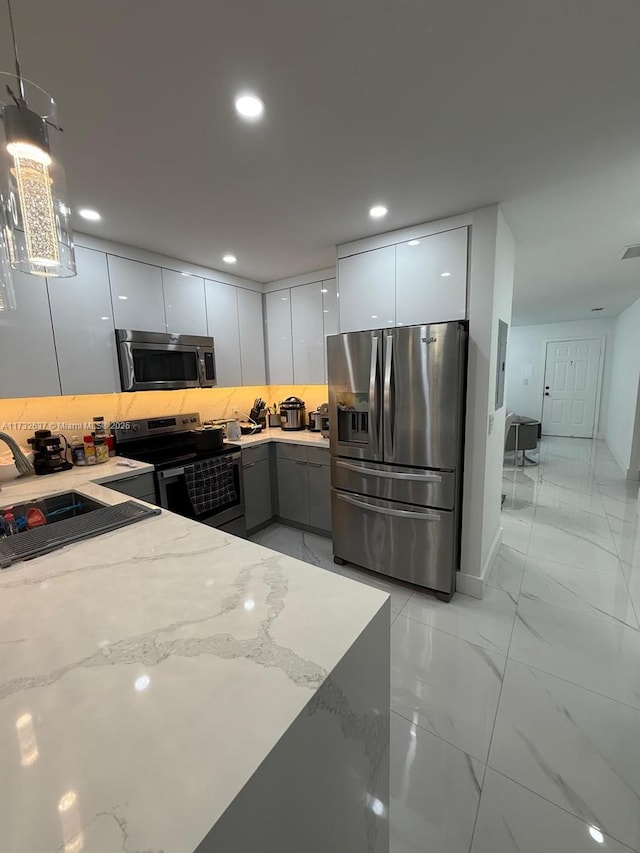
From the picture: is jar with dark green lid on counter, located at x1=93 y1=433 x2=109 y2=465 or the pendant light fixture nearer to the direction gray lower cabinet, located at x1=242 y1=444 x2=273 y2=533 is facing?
the pendant light fixture

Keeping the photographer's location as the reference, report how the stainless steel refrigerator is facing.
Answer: facing the viewer and to the left of the viewer

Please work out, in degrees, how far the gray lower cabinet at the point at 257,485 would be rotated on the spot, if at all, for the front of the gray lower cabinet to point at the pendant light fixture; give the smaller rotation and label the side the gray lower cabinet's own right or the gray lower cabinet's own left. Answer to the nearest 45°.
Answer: approximately 45° to the gray lower cabinet's own right

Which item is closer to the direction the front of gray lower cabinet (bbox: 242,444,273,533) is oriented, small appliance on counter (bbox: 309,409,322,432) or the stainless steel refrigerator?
the stainless steel refrigerator

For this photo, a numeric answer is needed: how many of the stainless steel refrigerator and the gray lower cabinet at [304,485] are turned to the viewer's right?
0

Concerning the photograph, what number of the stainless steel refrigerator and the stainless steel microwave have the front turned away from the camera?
0

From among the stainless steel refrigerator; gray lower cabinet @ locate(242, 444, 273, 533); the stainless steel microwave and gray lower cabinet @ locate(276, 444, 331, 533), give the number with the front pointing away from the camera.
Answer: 0

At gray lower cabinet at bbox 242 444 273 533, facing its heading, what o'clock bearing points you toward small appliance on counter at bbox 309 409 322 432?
The small appliance on counter is roughly at 10 o'clock from the gray lower cabinet.

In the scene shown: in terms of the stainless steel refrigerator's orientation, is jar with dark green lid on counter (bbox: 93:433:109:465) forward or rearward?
forward

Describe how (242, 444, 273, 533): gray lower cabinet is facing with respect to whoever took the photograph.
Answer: facing the viewer and to the right of the viewer

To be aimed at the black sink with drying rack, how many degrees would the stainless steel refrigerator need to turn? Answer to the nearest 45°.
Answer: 0° — it already faces it

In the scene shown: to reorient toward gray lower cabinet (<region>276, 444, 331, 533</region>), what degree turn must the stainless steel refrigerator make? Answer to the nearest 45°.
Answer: approximately 90° to its right

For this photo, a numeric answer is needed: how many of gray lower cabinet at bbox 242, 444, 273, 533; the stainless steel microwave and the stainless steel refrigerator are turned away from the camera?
0

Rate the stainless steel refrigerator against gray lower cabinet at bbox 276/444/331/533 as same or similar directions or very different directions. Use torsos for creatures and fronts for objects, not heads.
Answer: same or similar directions
